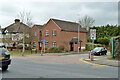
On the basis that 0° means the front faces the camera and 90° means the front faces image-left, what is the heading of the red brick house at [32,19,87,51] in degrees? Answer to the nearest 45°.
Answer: approximately 315°
